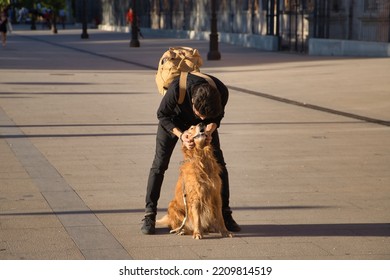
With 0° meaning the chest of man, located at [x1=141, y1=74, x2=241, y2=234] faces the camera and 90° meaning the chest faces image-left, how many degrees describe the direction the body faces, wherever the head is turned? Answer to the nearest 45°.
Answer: approximately 0°

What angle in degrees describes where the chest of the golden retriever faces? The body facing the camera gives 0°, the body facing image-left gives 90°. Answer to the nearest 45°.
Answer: approximately 315°
